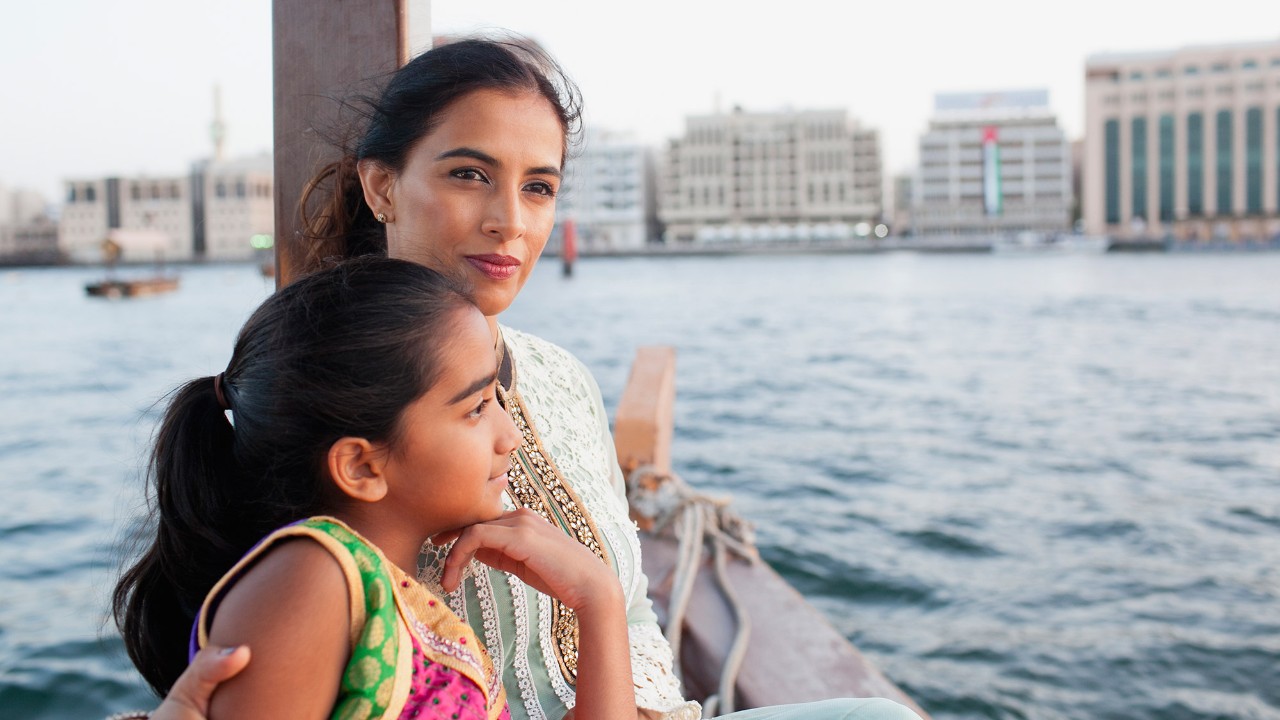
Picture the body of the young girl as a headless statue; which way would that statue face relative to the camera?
to the viewer's right

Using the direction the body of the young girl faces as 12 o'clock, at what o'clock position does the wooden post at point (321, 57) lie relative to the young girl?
The wooden post is roughly at 9 o'clock from the young girl.

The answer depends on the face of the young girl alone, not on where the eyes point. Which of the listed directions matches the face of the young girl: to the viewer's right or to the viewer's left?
to the viewer's right

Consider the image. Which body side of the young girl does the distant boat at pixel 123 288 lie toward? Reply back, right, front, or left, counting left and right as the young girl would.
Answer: left

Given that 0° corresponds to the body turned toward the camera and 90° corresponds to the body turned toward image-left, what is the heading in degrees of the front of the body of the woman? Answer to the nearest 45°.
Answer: approximately 315°

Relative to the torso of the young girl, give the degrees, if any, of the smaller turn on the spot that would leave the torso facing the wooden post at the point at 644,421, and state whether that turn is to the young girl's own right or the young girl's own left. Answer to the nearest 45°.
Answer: approximately 90° to the young girl's own left
